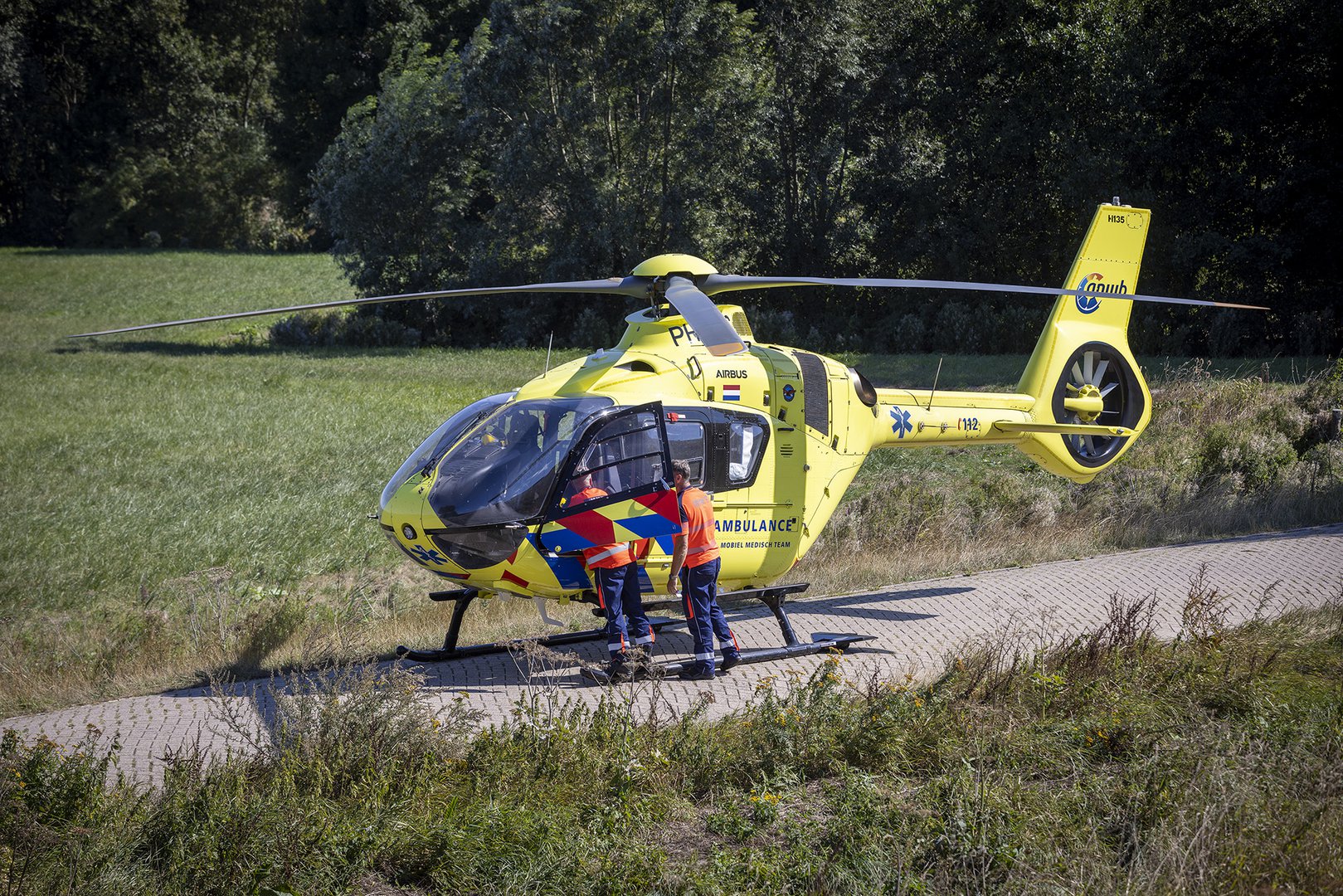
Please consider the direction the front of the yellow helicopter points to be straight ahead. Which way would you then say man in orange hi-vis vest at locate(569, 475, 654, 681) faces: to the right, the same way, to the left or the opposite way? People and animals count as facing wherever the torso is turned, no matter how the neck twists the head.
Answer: to the right

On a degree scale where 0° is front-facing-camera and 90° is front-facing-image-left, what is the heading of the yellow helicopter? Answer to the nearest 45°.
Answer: approximately 45°

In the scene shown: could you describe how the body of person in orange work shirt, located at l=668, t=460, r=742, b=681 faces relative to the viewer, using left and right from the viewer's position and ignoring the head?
facing away from the viewer and to the left of the viewer

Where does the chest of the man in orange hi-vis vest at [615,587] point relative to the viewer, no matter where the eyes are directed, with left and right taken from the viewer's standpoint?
facing away from the viewer and to the left of the viewer

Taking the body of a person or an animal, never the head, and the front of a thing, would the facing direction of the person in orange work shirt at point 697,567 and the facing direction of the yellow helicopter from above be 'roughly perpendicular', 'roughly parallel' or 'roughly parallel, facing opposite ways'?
roughly perpendicular
